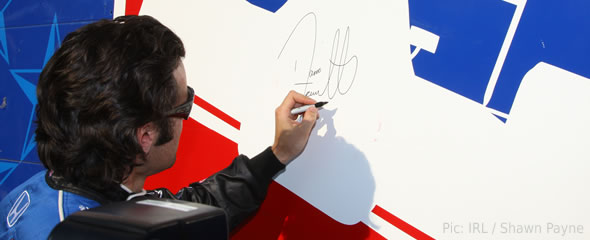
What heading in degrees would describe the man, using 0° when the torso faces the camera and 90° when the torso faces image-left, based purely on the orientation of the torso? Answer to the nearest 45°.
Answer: approximately 225°

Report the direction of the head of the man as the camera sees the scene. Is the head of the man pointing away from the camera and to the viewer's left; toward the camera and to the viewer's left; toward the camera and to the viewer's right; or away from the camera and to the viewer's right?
away from the camera and to the viewer's right
